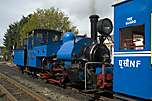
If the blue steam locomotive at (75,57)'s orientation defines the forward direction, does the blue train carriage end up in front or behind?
in front

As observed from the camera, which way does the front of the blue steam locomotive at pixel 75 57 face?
facing the viewer and to the right of the viewer
